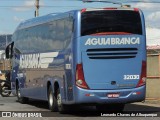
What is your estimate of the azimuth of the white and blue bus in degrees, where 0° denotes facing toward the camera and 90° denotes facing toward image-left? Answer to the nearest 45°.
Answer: approximately 135°
